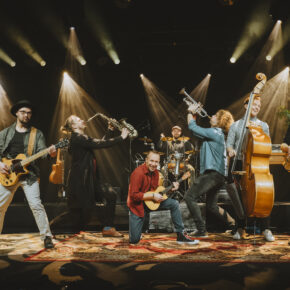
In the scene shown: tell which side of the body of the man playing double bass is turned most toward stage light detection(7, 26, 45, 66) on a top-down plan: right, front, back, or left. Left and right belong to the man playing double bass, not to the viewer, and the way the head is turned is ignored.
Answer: right

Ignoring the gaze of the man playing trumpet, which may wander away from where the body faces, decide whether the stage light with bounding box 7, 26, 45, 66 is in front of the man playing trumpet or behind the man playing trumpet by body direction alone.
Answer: in front

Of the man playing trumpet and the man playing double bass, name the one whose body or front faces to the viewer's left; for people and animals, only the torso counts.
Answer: the man playing trumpet

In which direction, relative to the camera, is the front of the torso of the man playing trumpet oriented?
to the viewer's left

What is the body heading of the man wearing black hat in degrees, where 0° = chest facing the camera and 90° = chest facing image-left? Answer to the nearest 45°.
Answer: approximately 0°

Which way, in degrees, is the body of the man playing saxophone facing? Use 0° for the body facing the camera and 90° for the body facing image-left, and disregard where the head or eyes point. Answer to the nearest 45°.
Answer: approximately 270°

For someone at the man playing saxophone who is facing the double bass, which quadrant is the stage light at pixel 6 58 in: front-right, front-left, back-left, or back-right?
back-left

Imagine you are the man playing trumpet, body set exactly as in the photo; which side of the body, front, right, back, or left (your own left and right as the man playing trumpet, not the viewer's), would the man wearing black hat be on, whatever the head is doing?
front

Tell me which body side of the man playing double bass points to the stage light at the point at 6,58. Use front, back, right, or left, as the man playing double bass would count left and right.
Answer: right
